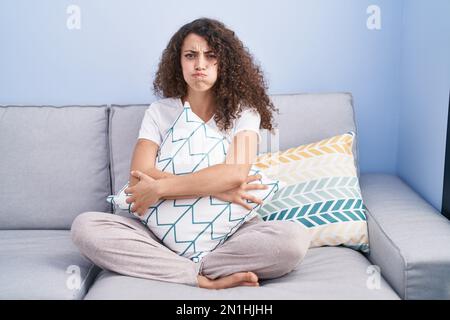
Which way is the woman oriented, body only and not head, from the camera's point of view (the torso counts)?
toward the camera
